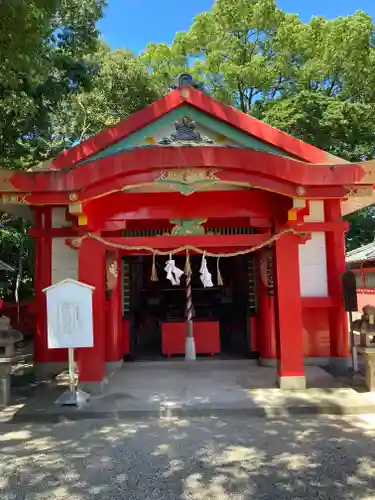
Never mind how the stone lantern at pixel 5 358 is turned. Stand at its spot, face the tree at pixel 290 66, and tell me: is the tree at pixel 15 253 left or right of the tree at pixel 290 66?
left

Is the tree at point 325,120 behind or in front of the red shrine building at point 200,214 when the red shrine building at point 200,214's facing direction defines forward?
behind

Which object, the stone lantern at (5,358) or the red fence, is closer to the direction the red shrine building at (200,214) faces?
the stone lantern

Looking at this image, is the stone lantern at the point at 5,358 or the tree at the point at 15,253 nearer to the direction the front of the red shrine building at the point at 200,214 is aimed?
the stone lantern

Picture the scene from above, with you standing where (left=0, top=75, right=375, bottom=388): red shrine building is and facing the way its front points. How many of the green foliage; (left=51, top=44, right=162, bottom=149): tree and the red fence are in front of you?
0

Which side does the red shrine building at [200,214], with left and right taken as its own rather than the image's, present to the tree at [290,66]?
back

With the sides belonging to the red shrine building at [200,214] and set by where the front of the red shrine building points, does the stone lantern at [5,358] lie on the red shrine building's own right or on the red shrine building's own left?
on the red shrine building's own right

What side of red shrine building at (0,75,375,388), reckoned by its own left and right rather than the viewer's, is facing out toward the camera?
front
